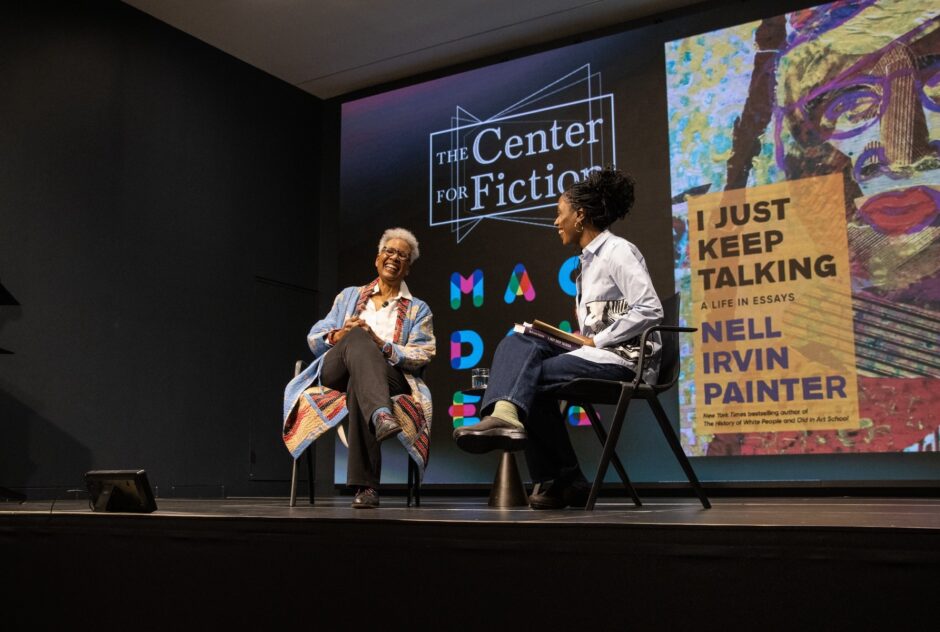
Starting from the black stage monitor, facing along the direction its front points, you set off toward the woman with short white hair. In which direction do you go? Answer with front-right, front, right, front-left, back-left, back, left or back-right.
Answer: front-right

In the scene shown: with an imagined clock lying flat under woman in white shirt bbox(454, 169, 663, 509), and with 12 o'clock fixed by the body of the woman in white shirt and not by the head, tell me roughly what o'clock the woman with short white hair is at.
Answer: The woman with short white hair is roughly at 1 o'clock from the woman in white shirt.

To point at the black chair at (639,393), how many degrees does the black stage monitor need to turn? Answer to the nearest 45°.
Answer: approximately 90° to its right

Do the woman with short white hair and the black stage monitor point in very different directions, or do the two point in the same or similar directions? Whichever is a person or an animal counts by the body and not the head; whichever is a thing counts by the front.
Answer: very different directions

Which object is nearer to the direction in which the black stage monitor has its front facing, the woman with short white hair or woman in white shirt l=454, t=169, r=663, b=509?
the woman with short white hair

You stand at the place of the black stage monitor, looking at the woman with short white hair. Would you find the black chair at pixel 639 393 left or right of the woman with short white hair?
right

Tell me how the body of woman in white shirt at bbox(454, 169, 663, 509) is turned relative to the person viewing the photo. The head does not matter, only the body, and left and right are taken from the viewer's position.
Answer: facing to the left of the viewer

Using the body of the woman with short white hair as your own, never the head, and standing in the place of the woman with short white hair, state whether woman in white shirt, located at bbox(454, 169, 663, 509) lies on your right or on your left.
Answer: on your left

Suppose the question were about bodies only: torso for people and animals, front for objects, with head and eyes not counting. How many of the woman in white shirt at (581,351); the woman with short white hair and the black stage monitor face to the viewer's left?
1

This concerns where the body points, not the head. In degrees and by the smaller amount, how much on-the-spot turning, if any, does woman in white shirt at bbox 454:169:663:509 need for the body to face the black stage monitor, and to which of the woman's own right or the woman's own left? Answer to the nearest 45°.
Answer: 0° — they already face it

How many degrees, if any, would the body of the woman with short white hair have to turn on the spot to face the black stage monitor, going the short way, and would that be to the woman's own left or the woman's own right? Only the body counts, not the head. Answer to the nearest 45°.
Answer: approximately 45° to the woman's own right

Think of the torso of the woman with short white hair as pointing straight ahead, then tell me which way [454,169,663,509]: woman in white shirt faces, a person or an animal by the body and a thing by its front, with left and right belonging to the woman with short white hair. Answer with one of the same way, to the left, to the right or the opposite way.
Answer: to the right

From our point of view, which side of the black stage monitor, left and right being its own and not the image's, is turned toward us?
back

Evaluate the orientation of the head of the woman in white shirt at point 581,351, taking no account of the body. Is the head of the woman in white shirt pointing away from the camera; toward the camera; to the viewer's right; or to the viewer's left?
to the viewer's left

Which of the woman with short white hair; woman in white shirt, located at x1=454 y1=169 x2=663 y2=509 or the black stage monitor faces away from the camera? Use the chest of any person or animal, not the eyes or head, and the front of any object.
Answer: the black stage monitor

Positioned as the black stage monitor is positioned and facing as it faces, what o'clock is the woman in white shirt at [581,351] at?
The woman in white shirt is roughly at 3 o'clock from the black stage monitor.

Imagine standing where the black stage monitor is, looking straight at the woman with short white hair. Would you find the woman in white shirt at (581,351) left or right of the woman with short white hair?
right

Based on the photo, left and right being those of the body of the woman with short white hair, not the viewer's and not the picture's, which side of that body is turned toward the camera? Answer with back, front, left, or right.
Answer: front

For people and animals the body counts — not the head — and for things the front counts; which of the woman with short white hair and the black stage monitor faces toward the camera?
the woman with short white hair
